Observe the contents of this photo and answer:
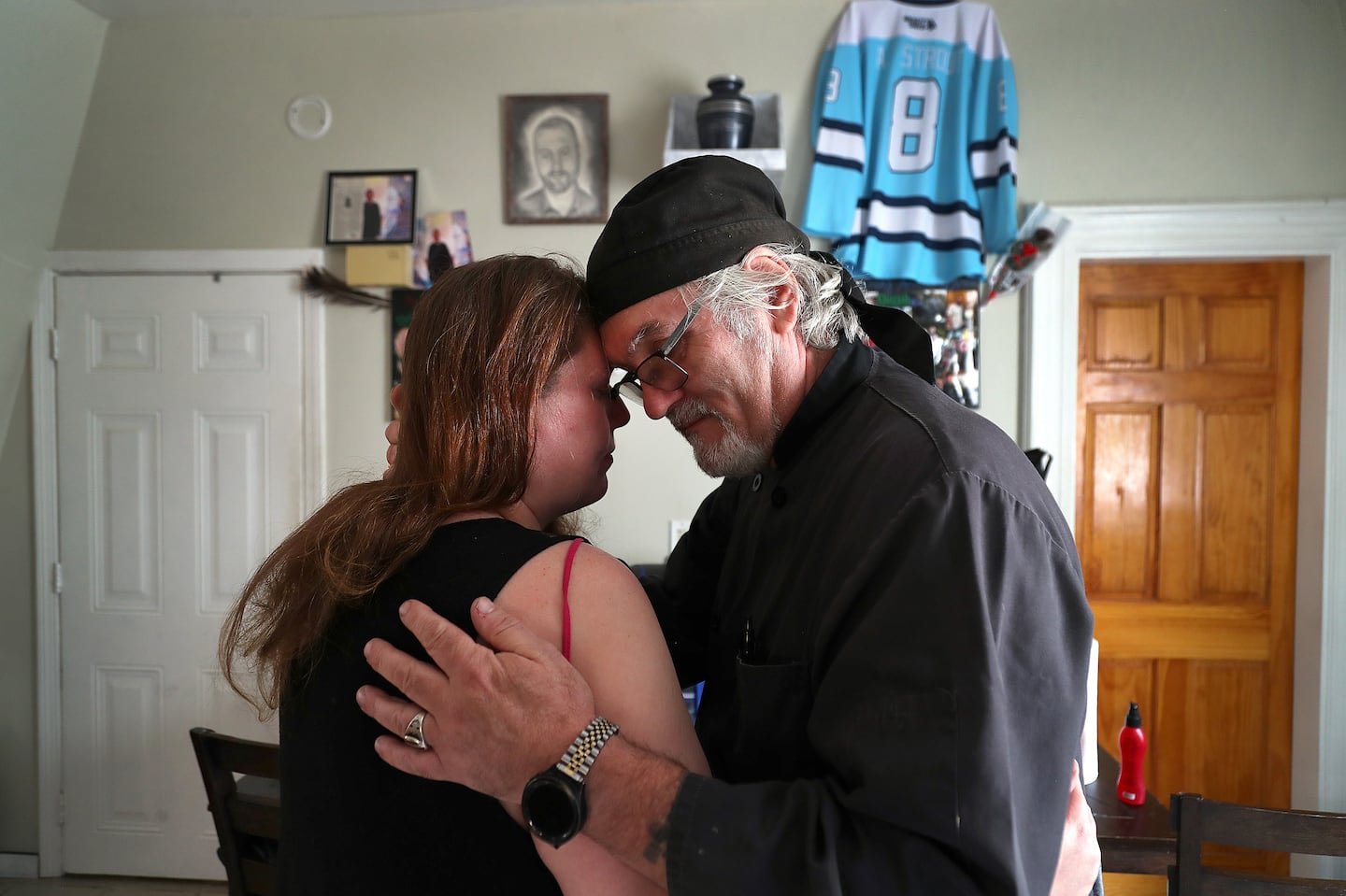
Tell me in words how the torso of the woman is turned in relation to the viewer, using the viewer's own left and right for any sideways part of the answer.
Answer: facing away from the viewer and to the right of the viewer

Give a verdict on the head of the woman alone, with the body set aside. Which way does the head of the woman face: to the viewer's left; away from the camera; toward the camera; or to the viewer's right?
to the viewer's right

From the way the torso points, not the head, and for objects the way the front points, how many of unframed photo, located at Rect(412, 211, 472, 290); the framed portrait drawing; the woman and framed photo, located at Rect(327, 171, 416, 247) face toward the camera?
3

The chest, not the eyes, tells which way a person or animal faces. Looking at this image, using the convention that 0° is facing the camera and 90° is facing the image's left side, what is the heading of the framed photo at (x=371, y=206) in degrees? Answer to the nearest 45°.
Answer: approximately 0°
